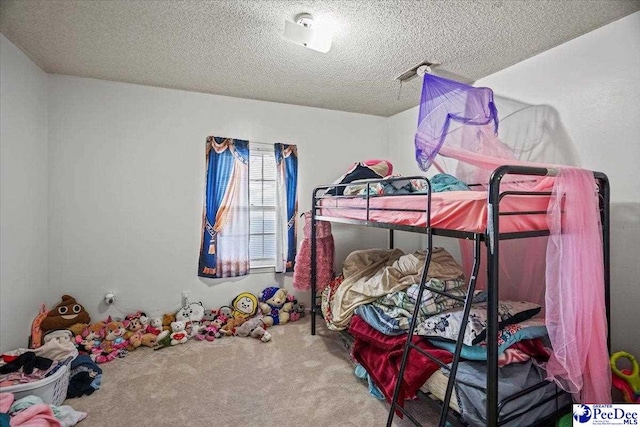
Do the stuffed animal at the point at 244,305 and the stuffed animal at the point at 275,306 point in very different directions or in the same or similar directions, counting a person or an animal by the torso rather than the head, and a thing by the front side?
same or similar directions

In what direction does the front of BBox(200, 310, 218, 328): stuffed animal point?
toward the camera

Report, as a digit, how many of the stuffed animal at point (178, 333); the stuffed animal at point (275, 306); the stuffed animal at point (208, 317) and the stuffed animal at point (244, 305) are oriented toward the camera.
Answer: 4

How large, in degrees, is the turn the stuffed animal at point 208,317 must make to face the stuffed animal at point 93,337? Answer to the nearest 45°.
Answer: approximately 90° to its right

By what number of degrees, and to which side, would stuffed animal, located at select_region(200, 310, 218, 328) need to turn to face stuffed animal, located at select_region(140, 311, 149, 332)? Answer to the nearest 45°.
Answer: approximately 90° to its right

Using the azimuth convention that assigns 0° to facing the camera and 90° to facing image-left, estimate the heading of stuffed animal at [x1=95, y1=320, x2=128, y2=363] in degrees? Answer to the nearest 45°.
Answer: approximately 315°

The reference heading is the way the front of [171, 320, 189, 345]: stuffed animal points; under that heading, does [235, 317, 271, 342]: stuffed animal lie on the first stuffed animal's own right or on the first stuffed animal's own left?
on the first stuffed animal's own left

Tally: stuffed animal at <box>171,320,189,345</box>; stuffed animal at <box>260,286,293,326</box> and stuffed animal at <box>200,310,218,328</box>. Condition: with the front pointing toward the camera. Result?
3

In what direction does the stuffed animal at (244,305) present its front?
toward the camera

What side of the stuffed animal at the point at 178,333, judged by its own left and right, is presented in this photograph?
front

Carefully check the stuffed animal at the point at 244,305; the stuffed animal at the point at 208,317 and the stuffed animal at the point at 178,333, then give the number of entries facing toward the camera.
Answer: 3

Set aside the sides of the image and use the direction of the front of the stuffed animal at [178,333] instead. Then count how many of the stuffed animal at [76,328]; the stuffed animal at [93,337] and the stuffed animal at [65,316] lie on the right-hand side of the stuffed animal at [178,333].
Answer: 3

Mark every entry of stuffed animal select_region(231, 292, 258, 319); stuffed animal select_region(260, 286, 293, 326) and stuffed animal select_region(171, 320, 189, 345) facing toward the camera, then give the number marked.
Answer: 3
